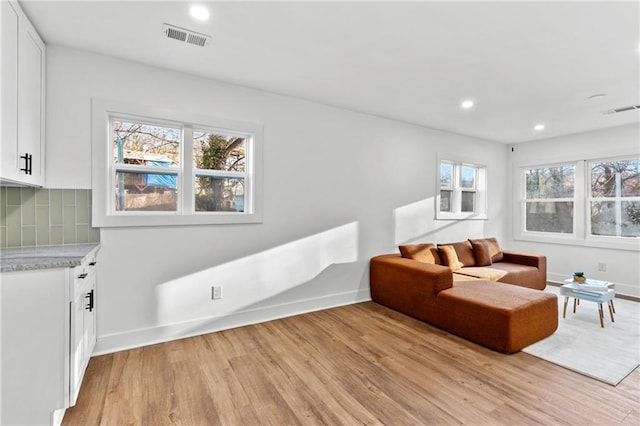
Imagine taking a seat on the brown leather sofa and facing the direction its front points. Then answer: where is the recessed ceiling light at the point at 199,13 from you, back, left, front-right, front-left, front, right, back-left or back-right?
right

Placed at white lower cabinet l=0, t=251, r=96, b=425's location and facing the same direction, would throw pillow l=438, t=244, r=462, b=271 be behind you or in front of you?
in front

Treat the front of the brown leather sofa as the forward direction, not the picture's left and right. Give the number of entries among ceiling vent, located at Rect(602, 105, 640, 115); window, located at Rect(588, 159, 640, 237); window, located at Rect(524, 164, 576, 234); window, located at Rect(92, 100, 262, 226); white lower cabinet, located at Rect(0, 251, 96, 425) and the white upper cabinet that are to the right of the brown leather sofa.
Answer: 3

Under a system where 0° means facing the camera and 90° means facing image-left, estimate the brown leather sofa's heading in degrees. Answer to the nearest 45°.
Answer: approximately 315°

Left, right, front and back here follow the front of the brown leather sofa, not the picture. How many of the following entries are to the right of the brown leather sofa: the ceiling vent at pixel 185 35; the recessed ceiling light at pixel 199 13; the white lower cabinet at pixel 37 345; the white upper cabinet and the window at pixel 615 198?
4

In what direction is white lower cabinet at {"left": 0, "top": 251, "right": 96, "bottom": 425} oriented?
to the viewer's right

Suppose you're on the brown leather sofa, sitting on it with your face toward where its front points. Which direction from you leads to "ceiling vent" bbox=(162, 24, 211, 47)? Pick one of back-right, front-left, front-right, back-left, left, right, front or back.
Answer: right

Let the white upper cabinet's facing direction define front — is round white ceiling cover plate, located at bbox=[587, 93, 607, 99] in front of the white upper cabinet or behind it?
in front

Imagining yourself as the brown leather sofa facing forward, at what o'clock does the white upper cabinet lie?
The white upper cabinet is roughly at 3 o'clock from the brown leather sofa.

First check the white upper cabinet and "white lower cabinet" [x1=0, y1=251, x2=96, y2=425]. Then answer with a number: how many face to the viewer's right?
2

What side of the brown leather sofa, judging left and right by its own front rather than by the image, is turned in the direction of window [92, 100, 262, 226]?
right

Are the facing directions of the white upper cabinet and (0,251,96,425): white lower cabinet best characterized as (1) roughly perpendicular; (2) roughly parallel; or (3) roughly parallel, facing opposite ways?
roughly parallel

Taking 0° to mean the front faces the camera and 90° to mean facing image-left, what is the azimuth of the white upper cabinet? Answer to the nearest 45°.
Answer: approximately 270°
